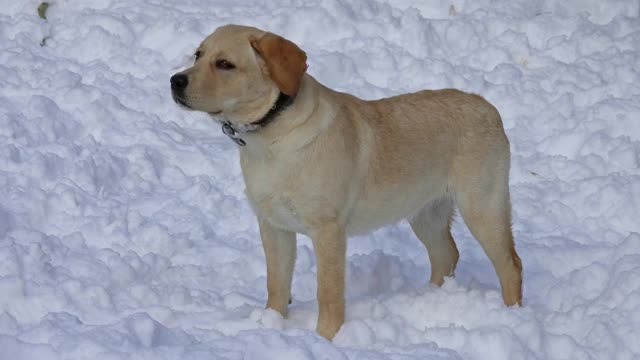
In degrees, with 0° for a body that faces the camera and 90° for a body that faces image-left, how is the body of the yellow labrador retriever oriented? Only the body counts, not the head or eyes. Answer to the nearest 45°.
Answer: approximately 45°
